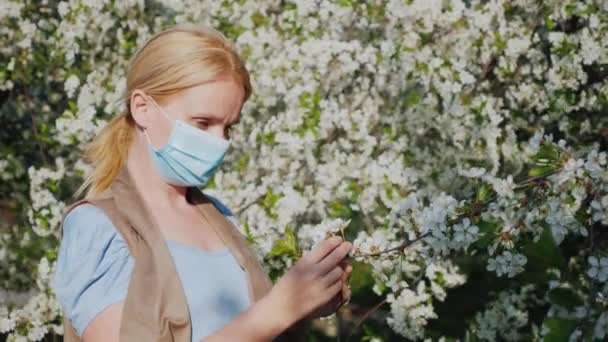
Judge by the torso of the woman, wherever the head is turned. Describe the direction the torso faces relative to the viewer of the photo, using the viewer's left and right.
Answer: facing the viewer and to the right of the viewer
